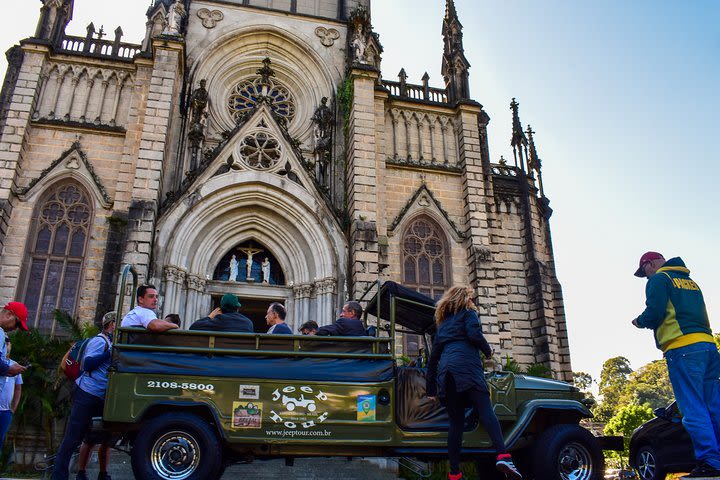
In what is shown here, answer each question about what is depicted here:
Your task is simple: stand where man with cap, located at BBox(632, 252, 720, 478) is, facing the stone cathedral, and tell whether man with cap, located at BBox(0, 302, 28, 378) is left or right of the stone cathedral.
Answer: left

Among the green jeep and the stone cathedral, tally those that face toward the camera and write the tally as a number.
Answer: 1

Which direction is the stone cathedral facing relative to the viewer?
toward the camera

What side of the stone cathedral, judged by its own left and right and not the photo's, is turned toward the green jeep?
front

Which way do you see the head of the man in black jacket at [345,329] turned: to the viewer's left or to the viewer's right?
to the viewer's left

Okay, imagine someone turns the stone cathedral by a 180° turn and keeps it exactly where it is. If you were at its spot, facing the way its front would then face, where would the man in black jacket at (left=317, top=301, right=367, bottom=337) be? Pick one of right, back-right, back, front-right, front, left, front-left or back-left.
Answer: back

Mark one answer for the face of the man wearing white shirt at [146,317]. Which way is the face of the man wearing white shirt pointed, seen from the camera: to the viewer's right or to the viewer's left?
to the viewer's right

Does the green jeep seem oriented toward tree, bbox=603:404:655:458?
no

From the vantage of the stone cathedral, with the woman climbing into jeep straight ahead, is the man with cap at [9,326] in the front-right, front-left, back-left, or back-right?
front-right

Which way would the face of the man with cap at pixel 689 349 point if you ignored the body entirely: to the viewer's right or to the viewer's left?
to the viewer's left

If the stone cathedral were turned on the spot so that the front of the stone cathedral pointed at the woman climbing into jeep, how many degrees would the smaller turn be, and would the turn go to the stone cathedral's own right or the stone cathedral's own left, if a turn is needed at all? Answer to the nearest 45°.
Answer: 0° — it already faces them

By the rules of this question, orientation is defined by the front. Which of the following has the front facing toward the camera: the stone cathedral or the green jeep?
the stone cathedral

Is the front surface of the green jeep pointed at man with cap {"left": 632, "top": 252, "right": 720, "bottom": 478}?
yes

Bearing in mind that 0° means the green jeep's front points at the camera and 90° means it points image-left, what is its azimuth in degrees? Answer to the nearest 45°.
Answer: approximately 270°

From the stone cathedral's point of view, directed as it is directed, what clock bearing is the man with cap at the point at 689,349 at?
The man with cap is roughly at 11 o'clock from the stone cathedral.

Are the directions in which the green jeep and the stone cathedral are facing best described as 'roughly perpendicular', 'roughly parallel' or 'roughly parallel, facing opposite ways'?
roughly perpendicular

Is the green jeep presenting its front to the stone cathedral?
no

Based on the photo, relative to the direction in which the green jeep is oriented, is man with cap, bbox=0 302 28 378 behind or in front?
behind

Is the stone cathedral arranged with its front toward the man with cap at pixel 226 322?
yes
